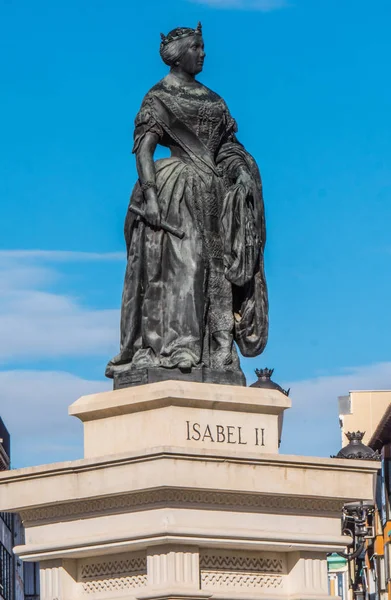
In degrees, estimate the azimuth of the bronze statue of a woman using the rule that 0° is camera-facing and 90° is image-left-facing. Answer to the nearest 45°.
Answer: approximately 315°
